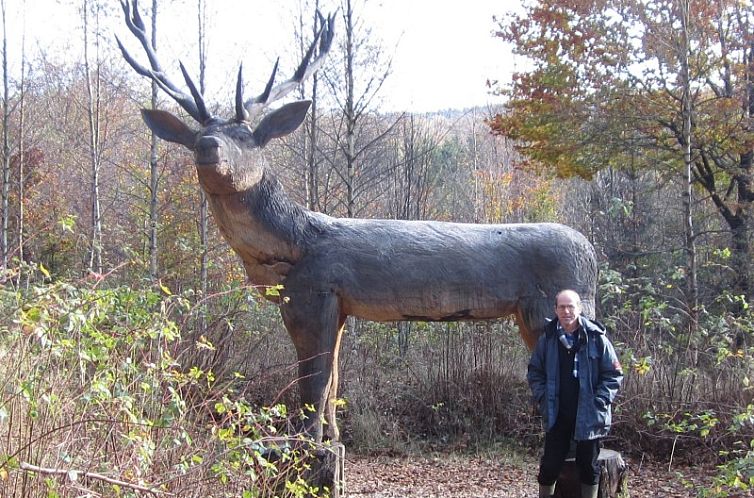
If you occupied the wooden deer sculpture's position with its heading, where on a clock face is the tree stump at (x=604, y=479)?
The tree stump is roughly at 6 o'clock from the wooden deer sculpture.

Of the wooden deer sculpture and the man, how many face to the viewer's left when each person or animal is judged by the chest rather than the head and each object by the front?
1

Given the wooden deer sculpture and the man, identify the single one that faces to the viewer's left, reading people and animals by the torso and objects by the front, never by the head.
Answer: the wooden deer sculpture

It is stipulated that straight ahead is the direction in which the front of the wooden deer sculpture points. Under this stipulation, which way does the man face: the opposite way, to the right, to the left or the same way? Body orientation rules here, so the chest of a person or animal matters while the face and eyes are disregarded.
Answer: to the left

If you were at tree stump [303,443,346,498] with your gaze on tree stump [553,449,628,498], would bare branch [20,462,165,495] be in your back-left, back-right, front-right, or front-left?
back-right

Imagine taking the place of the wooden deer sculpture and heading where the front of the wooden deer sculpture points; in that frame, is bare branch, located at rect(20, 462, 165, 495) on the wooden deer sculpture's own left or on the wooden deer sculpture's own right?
on the wooden deer sculpture's own left

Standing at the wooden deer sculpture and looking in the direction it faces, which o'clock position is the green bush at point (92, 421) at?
The green bush is roughly at 10 o'clock from the wooden deer sculpture.

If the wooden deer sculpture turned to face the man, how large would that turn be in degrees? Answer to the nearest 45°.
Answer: approximately 135° to its left

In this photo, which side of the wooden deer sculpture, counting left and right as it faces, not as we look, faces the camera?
left

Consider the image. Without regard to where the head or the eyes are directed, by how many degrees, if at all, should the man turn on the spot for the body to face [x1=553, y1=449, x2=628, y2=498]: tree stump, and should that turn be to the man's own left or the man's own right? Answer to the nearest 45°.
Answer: approximately 180°
